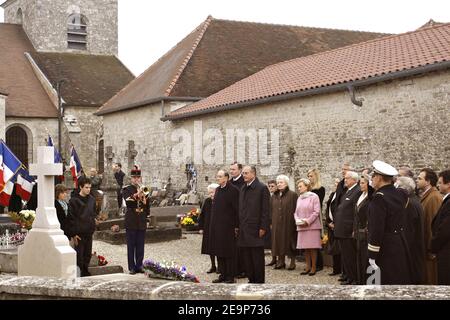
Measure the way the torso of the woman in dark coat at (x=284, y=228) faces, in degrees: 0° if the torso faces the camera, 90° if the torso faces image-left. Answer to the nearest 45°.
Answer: approximately 45°

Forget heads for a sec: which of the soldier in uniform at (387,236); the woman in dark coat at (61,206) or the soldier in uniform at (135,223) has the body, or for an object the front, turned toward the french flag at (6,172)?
the soldier in uniform at (387,236)

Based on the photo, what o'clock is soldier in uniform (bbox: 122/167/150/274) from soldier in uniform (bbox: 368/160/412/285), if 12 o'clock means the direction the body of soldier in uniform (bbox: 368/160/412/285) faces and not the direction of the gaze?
soldier in uniform (bbox: 122/167/150/274) is roughly at 12 o'clock from soldier in uniform (bbox: 368/160/412/285).

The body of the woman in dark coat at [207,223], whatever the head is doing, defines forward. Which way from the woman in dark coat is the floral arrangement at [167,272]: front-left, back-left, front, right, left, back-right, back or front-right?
front

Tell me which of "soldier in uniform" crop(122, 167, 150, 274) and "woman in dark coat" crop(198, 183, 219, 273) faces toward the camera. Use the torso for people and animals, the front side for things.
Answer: the soldier in uniform

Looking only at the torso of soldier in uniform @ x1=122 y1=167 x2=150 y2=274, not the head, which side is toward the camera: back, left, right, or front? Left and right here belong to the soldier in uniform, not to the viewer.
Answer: front

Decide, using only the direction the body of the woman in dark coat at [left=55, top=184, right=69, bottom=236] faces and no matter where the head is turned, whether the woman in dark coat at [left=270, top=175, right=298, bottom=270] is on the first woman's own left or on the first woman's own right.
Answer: on the first woman's own left

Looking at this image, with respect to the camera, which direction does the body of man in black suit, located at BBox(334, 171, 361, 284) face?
to the viewer's left

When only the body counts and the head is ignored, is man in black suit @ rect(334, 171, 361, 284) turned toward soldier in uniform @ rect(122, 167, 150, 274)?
yes

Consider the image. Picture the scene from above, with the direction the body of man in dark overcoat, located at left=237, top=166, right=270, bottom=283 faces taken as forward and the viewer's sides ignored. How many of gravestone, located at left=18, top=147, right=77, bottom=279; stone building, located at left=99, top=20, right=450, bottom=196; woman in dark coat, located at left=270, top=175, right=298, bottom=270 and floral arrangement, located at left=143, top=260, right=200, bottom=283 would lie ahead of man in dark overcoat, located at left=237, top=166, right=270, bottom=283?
2

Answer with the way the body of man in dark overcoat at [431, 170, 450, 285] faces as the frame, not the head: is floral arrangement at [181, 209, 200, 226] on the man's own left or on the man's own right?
on the man's own right

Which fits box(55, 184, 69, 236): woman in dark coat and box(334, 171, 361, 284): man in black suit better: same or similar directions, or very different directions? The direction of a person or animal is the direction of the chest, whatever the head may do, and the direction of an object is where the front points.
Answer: very different directions

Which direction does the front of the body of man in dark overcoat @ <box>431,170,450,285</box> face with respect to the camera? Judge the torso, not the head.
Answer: to the viewer's left

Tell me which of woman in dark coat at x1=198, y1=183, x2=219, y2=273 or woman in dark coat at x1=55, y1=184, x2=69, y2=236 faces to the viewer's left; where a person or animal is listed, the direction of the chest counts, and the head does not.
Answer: woman in dark coat at x1=198, y1=183, x2=219, y2=273

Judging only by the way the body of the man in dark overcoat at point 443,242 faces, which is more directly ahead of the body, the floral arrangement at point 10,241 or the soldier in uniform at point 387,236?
the floral arrangement

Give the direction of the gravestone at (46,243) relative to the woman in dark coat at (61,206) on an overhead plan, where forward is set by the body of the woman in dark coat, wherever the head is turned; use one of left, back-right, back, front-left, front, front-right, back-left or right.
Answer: front-right

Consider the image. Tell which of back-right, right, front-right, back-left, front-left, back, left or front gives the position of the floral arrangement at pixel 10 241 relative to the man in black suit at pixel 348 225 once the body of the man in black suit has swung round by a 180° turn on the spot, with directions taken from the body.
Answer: back

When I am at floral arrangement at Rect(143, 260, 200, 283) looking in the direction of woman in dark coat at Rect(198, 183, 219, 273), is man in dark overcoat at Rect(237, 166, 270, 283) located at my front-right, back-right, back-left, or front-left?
front-right

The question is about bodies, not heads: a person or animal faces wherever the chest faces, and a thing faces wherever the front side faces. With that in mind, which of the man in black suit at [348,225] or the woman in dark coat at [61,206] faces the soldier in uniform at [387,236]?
the woman in dark coat

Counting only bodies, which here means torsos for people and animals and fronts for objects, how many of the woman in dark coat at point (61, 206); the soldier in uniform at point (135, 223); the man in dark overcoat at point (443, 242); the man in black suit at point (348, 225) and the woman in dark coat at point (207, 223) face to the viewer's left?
3
